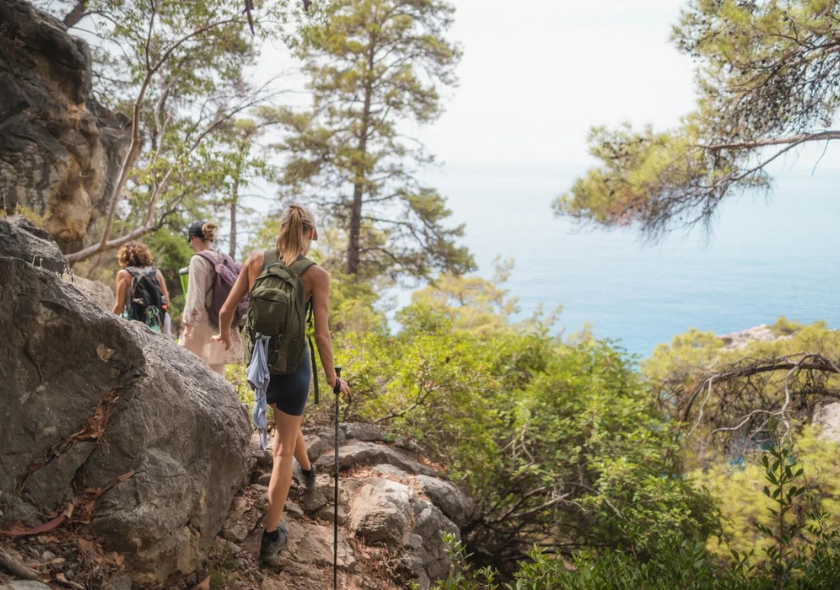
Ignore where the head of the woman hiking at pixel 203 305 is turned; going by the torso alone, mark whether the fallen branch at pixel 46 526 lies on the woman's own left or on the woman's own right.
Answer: on the woman's own left

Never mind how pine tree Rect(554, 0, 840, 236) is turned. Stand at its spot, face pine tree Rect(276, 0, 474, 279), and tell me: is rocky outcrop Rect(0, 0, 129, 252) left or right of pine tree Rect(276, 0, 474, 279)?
left

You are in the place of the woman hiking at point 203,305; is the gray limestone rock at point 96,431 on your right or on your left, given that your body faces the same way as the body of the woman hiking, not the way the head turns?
on your left

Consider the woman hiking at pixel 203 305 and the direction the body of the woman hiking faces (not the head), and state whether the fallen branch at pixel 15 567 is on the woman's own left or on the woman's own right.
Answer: on the woman's own left

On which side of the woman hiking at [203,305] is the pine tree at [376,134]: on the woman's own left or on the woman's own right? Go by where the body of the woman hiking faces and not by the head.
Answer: on the woman's own right

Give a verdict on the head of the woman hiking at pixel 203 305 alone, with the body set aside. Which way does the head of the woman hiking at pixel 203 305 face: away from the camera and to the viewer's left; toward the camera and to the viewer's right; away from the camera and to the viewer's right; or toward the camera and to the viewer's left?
away from the camera and to the viewer's left
